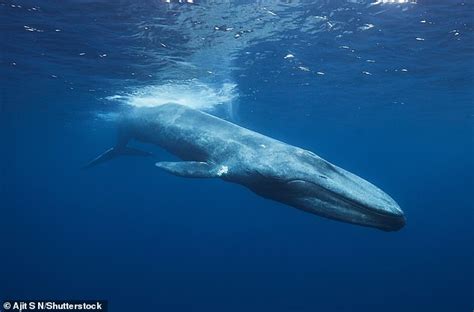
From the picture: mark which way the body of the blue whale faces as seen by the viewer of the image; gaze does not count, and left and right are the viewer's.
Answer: facing the viewer and to the right of the viewer
